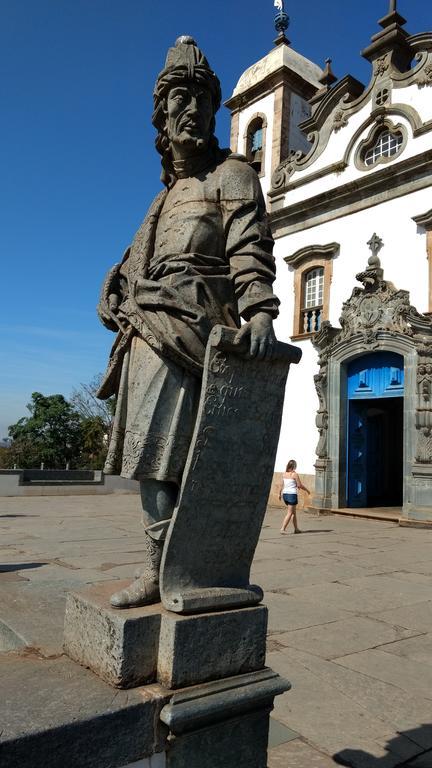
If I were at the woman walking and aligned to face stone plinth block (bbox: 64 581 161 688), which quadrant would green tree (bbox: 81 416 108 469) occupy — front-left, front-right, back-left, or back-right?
back-right

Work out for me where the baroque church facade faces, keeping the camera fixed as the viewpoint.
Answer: facing the viewer and to the left of the viewer

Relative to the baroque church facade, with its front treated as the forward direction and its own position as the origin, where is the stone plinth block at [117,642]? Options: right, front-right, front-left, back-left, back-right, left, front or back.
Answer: front-left

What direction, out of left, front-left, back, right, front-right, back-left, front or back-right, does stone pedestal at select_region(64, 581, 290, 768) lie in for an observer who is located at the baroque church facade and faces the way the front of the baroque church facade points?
front-left

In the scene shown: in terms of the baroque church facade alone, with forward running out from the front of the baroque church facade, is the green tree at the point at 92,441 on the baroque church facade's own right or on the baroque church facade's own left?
on the baroque church facade's own right

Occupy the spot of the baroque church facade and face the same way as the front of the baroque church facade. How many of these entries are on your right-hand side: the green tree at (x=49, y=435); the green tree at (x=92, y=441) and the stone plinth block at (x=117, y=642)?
2

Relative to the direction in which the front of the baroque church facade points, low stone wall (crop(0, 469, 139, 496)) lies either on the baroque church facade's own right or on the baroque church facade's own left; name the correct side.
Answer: on the baroque church facade's own right

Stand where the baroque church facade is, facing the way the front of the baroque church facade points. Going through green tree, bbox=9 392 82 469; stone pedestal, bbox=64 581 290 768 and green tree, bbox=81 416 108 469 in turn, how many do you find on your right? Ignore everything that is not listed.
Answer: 2

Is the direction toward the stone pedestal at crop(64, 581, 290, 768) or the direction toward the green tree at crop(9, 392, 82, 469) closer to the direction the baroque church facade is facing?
the stone pedestal

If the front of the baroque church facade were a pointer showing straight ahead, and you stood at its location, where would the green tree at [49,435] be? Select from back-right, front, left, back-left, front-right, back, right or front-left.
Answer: right
